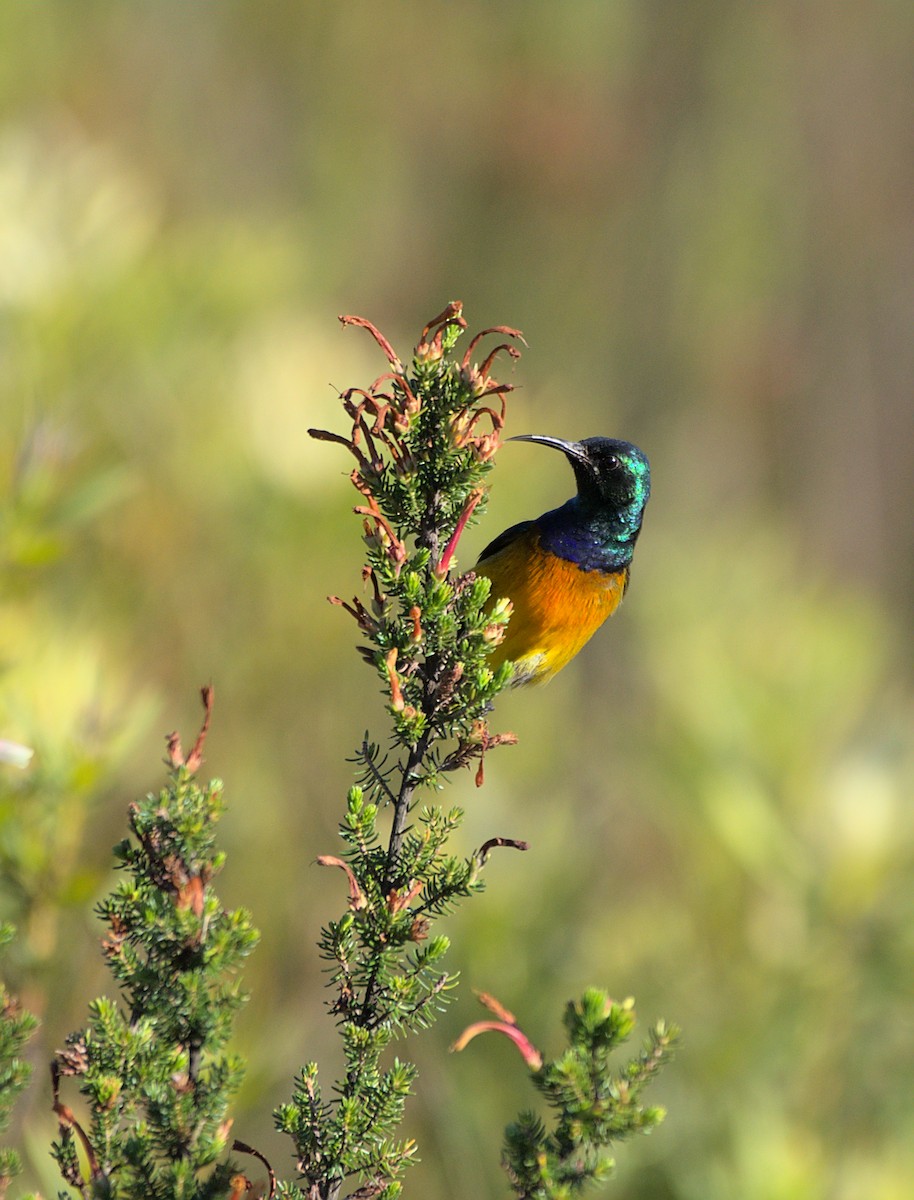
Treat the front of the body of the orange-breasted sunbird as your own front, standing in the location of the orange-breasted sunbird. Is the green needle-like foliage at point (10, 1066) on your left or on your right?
on your right

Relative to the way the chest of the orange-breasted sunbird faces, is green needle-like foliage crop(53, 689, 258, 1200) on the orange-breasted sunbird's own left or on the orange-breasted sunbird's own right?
on the orange-breasted sunbird's own right

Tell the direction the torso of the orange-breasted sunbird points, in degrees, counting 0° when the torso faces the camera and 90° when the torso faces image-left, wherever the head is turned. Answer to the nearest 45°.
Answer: approximately 315°
